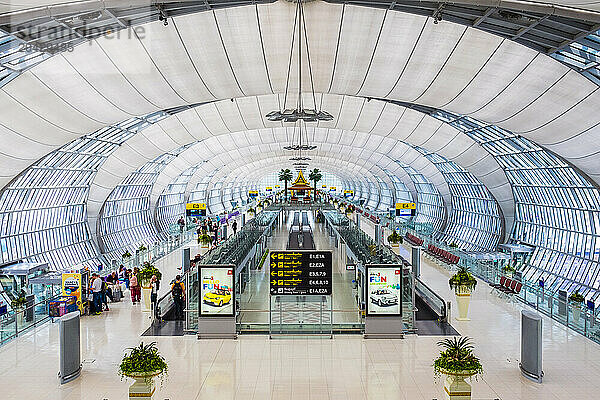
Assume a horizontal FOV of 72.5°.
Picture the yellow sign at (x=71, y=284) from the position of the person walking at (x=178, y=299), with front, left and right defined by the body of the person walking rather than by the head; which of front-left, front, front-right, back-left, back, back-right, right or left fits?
left

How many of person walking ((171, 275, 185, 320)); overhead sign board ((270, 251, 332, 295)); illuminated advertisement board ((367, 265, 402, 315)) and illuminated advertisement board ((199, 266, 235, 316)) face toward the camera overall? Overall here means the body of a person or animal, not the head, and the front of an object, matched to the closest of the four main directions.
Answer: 3

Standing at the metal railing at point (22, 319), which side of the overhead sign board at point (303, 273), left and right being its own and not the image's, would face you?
right

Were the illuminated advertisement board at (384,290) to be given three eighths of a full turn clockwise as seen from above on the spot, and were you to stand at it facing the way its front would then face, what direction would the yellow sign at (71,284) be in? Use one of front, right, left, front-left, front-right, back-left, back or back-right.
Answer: front-left

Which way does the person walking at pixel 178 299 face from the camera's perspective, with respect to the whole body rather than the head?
away from the camera

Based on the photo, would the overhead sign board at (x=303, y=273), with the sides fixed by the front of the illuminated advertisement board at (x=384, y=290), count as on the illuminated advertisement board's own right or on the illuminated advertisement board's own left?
on the illuminated advertisement board's own right

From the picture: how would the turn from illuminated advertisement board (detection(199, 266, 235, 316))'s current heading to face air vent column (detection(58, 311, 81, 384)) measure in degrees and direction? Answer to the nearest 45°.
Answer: approximately 45° to its right

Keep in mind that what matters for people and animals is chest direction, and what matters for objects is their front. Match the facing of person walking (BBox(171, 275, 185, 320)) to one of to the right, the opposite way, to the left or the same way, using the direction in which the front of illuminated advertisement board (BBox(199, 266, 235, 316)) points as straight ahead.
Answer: the opposite way

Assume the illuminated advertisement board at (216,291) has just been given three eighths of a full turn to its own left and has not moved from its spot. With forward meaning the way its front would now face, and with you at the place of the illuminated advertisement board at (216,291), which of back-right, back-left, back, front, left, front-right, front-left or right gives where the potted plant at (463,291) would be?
front-right

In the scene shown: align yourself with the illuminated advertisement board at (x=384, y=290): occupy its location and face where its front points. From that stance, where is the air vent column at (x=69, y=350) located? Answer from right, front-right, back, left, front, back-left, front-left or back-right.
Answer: front-right

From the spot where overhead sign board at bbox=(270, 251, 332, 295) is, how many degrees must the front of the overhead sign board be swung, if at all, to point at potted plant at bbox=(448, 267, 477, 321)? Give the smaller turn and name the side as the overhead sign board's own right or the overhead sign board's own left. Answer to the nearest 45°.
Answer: approximately 90° to the overhead sign board's own left

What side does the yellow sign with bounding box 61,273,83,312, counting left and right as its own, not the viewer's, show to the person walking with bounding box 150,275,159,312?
left

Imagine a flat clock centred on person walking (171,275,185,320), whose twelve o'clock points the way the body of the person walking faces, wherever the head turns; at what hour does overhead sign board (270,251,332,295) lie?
The overhead sign board is roughly at 4 o'clock from the person walking.

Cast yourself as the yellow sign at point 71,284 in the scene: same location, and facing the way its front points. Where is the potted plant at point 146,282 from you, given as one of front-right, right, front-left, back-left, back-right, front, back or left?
left
